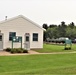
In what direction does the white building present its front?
toward the camera
